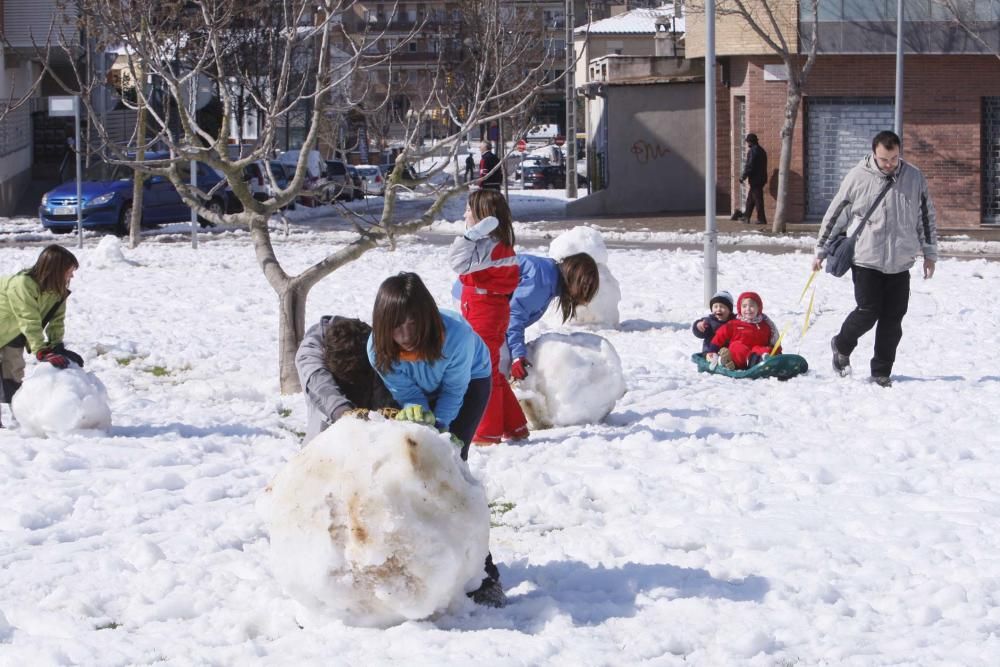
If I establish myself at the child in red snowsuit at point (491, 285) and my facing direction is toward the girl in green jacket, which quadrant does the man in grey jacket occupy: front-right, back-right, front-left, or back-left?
back-right

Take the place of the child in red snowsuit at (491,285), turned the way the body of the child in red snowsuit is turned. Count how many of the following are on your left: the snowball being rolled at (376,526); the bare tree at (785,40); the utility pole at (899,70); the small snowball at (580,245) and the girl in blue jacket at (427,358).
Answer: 2

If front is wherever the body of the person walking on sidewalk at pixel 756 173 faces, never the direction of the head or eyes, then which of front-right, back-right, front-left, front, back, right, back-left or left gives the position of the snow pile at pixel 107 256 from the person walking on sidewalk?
front-left

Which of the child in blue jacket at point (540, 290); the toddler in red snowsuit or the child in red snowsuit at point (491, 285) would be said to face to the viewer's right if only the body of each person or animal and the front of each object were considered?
the child in blue jacket

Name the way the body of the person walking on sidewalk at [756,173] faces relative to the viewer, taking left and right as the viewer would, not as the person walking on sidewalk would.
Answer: facing to the left of the viewer

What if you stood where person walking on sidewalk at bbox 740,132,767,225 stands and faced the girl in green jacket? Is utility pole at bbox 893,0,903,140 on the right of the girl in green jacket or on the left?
left

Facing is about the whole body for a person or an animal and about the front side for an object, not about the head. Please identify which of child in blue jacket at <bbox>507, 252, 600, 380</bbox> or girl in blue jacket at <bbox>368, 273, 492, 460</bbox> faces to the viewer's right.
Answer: the child in blue jacket

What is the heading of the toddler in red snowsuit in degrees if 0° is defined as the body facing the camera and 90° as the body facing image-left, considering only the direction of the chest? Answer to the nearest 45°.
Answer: approximately 0°

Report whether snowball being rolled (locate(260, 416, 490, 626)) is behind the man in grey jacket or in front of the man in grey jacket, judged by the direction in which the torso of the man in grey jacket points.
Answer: in front

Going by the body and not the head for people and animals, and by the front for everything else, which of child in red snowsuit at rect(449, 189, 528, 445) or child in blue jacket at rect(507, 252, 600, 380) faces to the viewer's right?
the child in blue jacket
